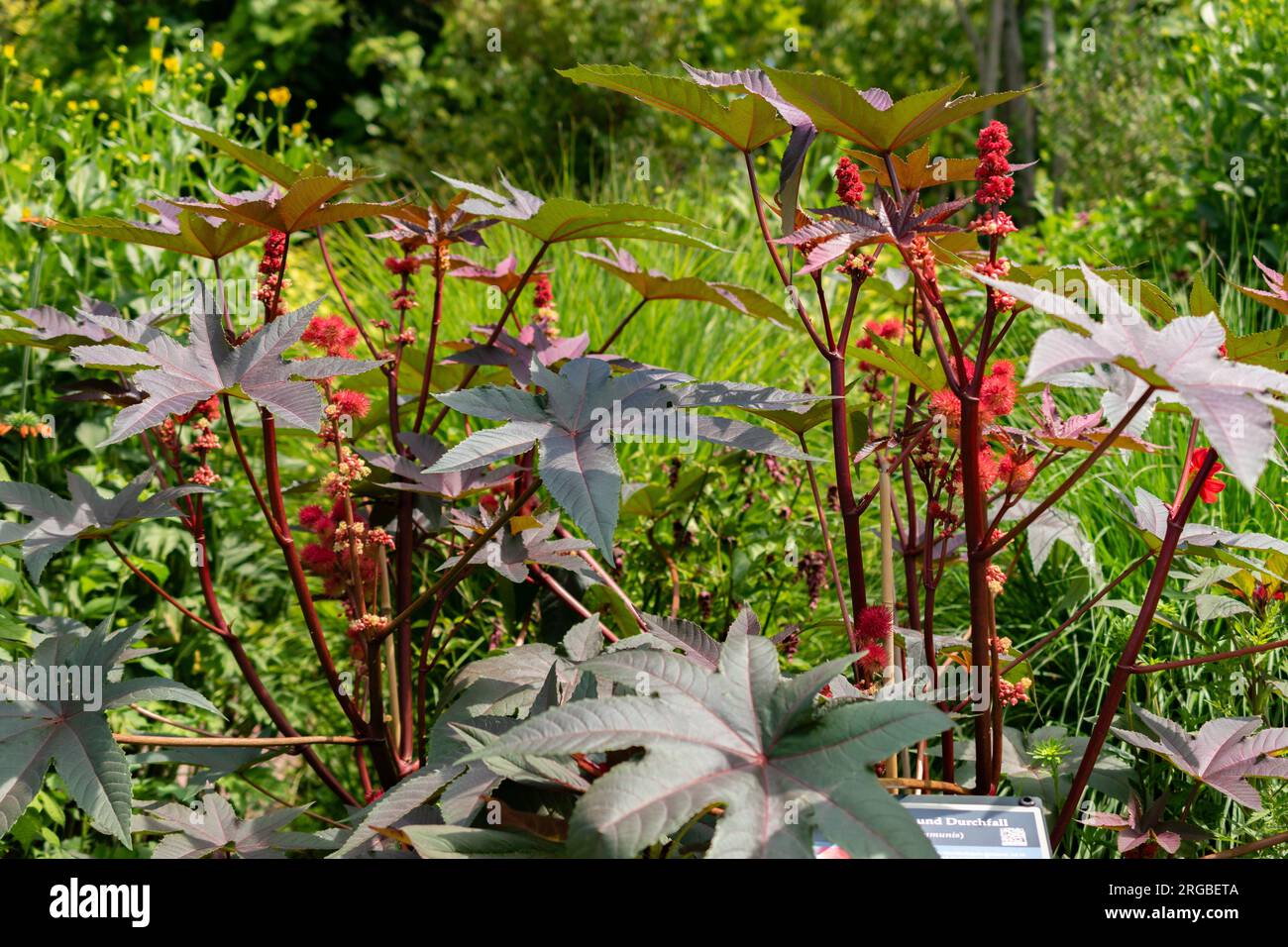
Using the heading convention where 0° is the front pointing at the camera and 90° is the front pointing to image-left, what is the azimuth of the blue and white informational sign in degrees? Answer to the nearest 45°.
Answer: approximately 0°
